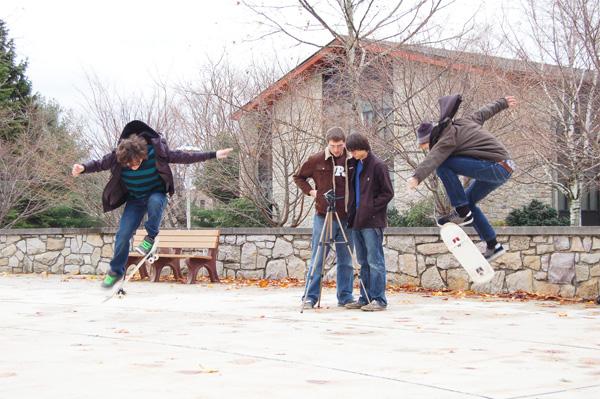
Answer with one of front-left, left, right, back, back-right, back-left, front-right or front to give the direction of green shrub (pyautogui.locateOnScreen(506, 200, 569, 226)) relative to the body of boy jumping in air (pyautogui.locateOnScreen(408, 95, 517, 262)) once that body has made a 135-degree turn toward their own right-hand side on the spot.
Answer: front-left

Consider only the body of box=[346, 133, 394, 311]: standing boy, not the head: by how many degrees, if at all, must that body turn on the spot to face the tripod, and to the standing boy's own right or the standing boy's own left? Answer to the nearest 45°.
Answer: approximately 45° to the standing boy's own right

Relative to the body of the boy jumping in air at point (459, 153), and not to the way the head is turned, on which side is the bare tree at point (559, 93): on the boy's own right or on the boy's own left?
on the boy's own right

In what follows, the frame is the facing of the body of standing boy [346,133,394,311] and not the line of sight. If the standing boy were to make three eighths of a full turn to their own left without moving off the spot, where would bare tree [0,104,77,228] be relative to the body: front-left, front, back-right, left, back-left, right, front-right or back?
back-left

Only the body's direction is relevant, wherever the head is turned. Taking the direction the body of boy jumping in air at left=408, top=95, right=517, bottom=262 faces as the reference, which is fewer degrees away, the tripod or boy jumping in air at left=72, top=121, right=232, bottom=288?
the boy jumping in air

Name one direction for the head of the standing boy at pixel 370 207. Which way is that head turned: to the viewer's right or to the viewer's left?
to the viewer's left

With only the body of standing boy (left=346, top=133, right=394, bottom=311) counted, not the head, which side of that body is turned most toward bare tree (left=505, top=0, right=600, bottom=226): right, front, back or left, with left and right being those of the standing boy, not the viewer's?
back

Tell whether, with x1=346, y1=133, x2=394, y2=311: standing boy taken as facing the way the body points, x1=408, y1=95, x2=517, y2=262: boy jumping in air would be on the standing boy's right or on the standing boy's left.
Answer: on the standing boy's left

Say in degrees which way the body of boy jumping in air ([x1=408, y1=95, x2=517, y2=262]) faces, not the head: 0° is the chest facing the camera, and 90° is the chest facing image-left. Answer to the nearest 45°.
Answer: approximately 90°

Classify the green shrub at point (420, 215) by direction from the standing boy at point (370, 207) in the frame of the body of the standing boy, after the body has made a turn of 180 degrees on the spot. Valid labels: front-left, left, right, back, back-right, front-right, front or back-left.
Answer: front-left
